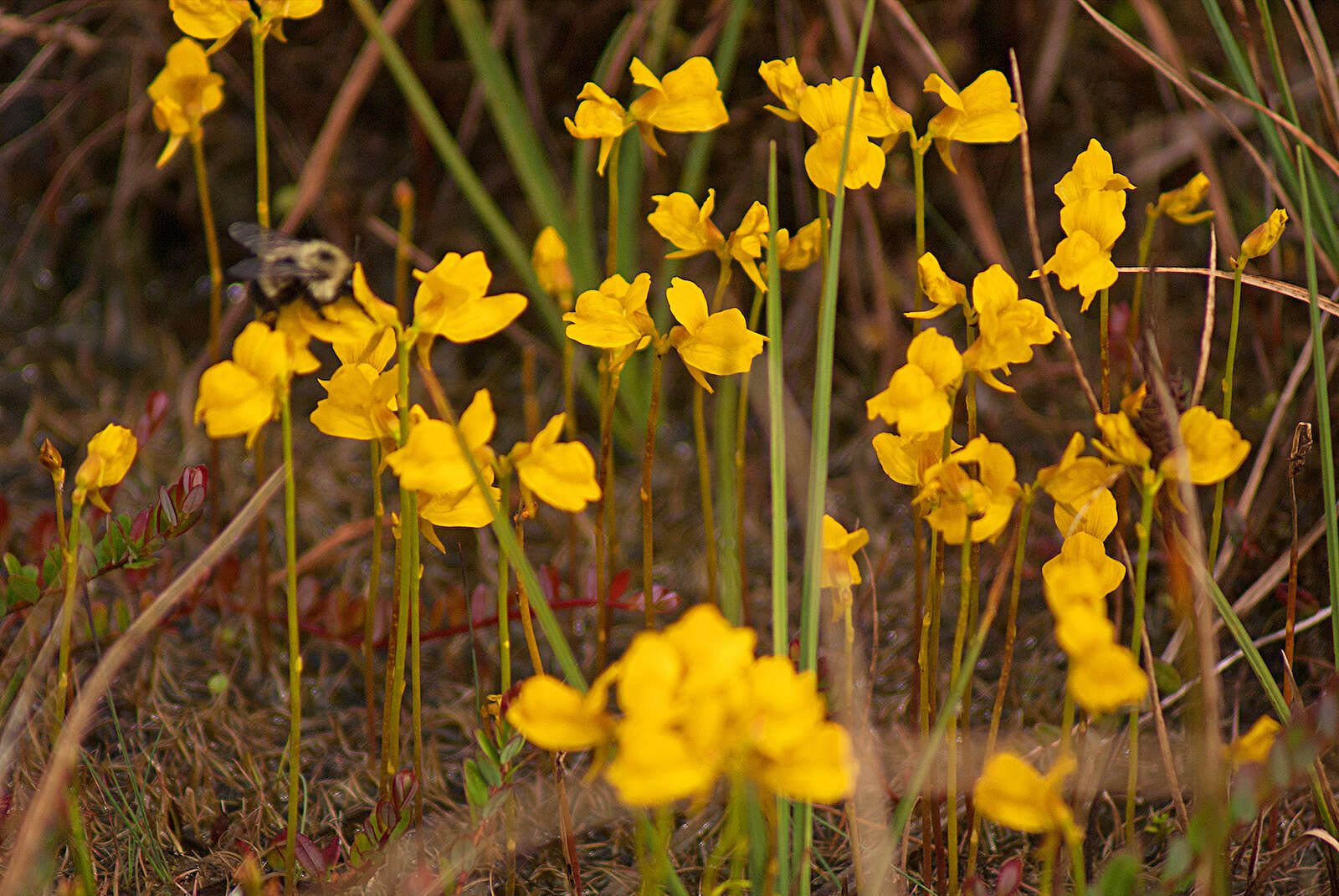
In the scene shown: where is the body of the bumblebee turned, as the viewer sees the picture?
to the viewer's right
